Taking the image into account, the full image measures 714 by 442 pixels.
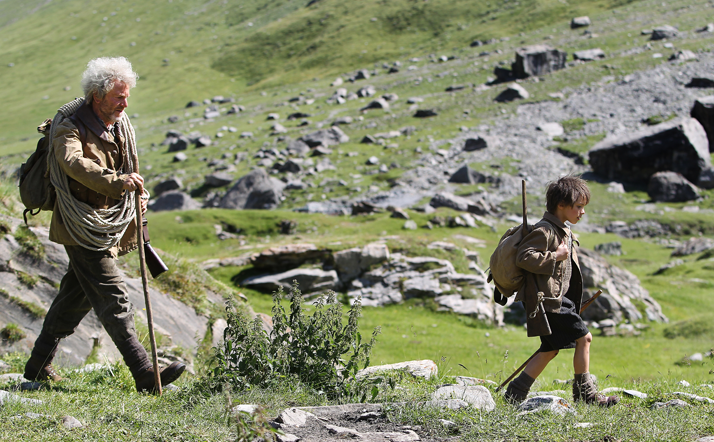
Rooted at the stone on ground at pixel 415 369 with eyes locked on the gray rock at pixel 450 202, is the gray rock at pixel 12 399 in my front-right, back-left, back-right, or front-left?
back-left

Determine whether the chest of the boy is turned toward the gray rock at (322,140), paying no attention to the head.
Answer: no

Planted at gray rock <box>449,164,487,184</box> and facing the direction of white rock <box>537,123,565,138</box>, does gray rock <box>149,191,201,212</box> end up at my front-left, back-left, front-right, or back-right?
back-left
